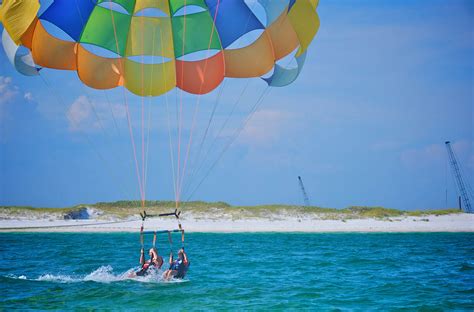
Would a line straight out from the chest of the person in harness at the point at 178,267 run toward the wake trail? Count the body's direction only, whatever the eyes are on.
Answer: no

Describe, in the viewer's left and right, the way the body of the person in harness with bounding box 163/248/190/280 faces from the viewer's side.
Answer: facing the viewer and to the left of the viewer
